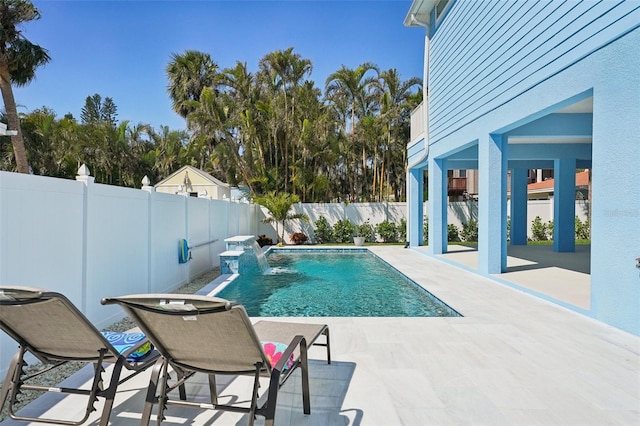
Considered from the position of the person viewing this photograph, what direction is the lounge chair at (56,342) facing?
facing away from the viewer and to the right of the viewer

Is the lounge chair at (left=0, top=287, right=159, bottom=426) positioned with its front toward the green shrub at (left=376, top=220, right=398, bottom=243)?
yes

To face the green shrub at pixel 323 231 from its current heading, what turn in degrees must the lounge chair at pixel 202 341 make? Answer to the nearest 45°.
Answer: approximately 45° to its left

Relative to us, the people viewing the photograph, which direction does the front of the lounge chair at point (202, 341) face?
facing away from the viewer and to the right of the viewer

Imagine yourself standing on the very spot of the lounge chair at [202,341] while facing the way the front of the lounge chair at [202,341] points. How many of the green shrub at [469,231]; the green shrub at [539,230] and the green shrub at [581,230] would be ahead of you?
3

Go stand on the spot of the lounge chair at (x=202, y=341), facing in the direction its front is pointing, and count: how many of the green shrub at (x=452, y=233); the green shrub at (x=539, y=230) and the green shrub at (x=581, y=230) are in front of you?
3

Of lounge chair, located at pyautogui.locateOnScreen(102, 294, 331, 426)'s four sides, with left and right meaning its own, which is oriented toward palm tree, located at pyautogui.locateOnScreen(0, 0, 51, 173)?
left

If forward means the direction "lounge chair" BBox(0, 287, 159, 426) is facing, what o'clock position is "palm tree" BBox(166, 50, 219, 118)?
The palm tree is roughly at 11 o'clock from the lounge chair.
